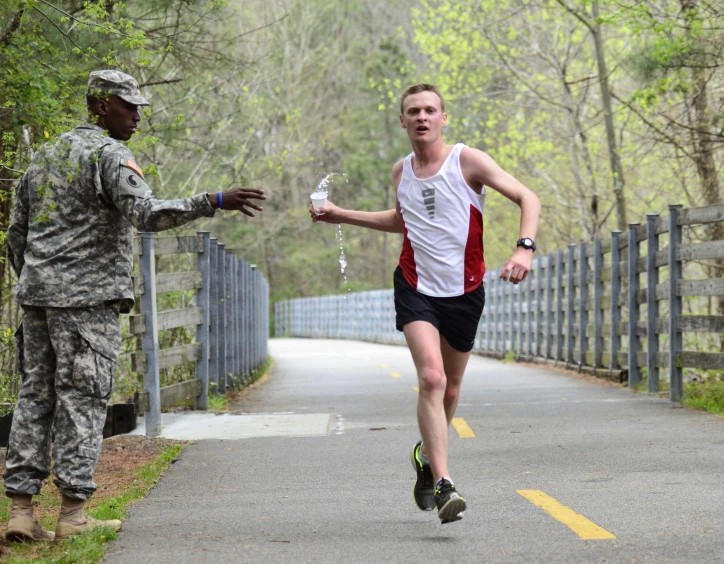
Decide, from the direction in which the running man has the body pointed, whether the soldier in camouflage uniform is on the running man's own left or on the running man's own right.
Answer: on the running man's own right

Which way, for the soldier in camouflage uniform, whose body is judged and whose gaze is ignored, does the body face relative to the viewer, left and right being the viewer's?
facing away from the viewer and to the right of the viewer

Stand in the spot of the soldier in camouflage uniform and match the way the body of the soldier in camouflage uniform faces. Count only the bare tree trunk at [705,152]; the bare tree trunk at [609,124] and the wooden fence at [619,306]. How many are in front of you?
3

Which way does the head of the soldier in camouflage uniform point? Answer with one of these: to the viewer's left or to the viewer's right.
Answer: to the viewer's right

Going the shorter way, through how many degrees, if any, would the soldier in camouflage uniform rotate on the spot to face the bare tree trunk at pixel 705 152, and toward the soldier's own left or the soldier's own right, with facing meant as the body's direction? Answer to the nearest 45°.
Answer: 0° — they already face it

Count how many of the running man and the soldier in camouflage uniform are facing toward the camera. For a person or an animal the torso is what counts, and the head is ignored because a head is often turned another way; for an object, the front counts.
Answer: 1

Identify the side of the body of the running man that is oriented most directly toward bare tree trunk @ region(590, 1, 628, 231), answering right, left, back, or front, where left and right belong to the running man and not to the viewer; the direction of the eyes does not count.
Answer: back
